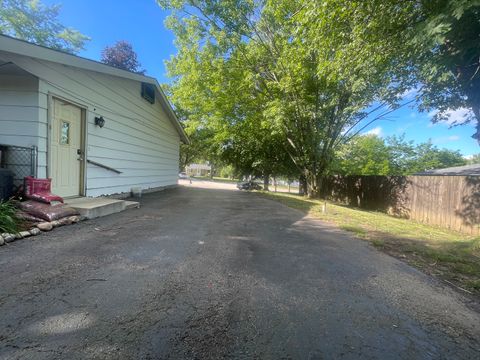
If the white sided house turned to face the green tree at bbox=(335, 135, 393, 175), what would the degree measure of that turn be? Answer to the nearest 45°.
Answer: approximately 45° to its left

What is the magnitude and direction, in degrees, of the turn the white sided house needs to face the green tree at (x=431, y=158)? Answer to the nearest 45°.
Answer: approximately 45° to its left

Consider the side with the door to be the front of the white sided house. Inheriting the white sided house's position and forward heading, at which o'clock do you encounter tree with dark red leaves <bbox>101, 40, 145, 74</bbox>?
The tree with dark red leaves is roughly at 8 o'clock from the white sided house.

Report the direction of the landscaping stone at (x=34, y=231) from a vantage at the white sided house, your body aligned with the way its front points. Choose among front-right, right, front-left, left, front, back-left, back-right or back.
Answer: front-right

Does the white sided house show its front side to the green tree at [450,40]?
yes

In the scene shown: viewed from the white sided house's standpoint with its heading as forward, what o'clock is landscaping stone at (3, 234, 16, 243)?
The landscaping stone is roughly at 2 o'clock from the white sided house.

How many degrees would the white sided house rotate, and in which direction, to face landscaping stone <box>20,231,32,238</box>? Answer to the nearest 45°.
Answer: approximately 45° to its right

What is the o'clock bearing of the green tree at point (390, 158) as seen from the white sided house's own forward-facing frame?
The green tree is roughly at 10 o'clock from the white sided house.

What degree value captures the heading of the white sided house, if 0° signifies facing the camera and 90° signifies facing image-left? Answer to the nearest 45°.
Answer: approximately 315°

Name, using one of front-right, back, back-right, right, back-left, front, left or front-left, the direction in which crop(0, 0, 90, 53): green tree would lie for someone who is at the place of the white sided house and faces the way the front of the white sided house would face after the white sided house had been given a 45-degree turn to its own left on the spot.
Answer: left
